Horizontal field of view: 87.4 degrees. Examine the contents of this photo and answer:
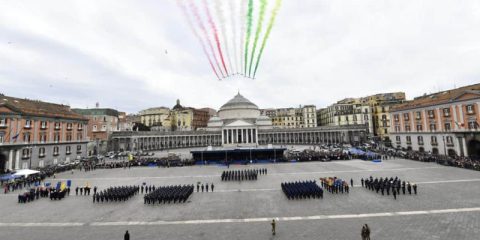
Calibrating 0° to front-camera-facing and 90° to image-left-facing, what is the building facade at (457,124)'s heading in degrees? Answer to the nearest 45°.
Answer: approximately 45°
